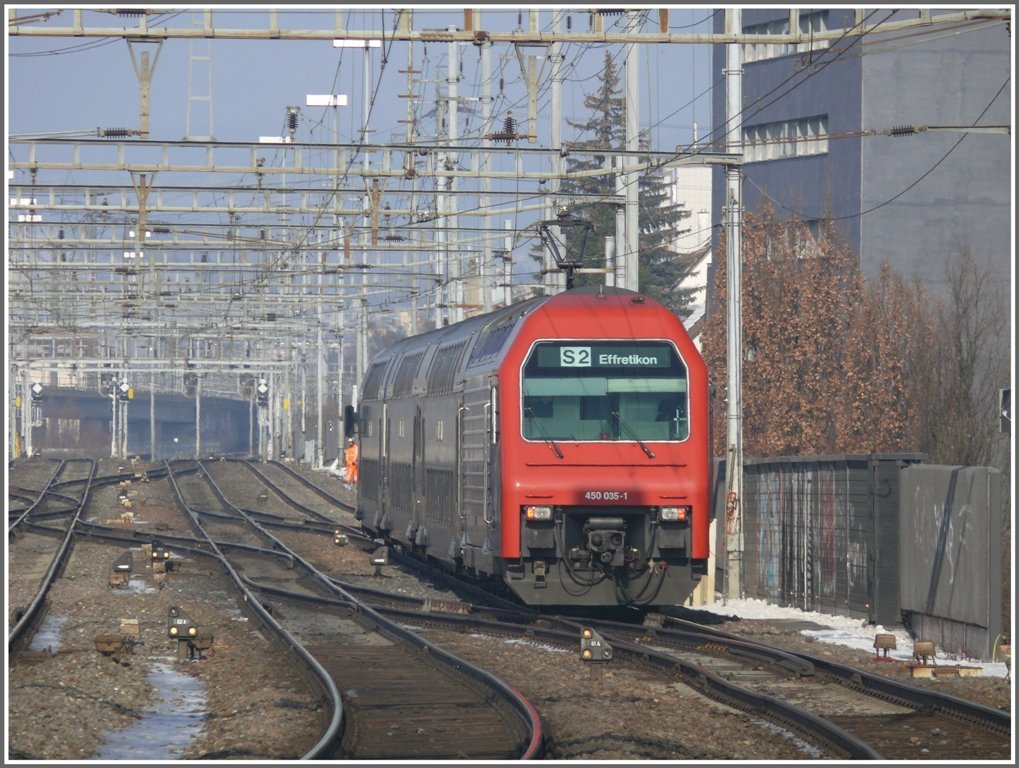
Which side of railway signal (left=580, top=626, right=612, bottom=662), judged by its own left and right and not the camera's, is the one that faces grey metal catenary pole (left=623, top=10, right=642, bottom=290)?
back

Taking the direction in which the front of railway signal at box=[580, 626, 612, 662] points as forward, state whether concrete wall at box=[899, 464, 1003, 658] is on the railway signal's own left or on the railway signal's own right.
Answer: on the railway signal's own left

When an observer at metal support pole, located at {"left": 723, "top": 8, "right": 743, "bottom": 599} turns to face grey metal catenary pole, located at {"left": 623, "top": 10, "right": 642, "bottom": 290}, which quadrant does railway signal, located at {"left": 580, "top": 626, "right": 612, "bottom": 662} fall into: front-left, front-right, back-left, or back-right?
back-left

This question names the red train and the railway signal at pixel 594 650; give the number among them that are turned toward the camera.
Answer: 2

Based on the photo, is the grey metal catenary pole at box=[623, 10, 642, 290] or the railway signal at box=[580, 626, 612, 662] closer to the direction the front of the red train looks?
the railway signal

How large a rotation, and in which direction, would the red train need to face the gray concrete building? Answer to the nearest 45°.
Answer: approximately 180°

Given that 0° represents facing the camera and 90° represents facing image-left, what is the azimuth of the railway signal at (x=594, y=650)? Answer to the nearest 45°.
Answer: approximately 0°
